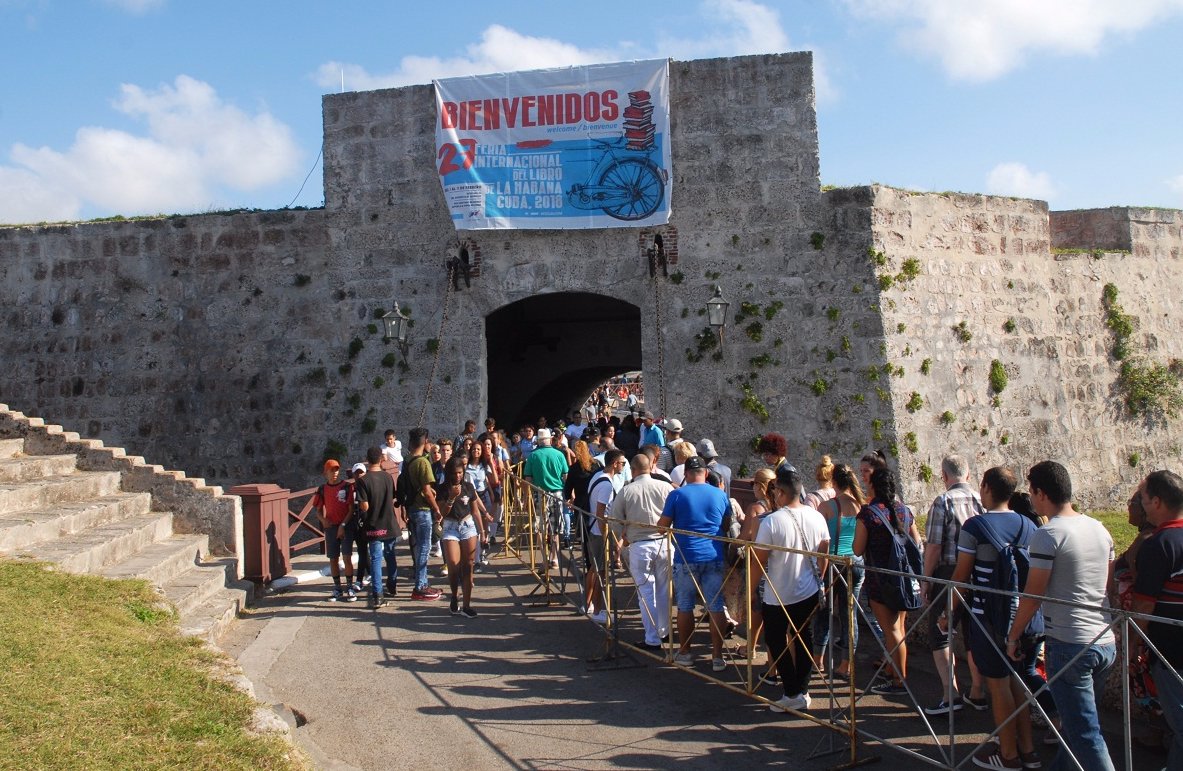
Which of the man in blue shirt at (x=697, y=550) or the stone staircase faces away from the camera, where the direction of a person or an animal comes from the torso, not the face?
the man in blue shirt

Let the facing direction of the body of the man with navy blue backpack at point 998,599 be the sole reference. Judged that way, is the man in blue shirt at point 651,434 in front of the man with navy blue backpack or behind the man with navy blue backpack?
in front

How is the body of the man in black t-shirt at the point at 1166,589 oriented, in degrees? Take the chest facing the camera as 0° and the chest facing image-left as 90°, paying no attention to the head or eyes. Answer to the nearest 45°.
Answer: approximately 135°

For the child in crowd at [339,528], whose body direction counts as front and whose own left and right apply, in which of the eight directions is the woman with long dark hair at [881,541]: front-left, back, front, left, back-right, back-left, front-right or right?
front-left

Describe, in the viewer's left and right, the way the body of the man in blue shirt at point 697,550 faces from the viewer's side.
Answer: facing away from the viewer

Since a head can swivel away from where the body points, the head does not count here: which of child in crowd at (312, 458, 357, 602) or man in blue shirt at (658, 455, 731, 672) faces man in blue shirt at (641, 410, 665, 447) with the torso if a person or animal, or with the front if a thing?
man in blue shirt at (658, 455, 731, 672)

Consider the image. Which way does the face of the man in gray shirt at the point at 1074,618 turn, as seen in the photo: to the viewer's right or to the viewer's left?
to the viewer's left

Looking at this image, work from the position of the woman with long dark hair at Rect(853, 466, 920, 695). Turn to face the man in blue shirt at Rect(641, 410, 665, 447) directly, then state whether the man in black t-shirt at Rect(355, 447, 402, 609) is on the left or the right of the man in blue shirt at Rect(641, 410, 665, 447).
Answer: left

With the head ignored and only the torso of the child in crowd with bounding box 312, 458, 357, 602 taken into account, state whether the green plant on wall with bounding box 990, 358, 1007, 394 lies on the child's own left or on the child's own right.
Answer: on the child's own left

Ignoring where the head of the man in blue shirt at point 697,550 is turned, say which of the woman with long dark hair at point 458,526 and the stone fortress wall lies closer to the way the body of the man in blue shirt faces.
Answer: the stone fortress wall

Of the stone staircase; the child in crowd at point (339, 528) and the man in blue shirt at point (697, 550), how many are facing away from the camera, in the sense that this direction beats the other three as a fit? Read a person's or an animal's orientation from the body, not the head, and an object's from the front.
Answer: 1

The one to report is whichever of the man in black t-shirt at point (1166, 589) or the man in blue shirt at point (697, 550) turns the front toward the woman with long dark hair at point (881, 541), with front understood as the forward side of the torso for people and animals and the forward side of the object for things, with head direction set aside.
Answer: the man in black t-shirt

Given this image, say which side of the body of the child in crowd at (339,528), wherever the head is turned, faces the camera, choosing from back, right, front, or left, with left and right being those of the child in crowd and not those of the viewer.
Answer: front

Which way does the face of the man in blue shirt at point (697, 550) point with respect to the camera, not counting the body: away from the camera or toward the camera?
away from the camera

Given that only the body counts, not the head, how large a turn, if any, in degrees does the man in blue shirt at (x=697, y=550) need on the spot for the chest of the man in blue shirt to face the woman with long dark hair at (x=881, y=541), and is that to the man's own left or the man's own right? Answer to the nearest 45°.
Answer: approximately 135° to the man's own right

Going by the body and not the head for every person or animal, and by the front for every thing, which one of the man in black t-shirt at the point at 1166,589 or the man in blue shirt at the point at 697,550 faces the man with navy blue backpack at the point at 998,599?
the man in black t-shirt

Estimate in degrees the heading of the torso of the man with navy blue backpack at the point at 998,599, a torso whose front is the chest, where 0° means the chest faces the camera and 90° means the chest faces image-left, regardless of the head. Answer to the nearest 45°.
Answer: approximately 135°
